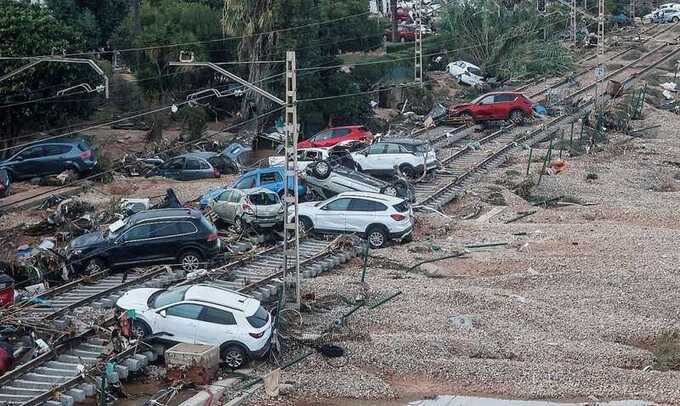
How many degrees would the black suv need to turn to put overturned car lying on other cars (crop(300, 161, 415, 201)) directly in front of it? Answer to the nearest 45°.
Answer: approximately 135° to its right

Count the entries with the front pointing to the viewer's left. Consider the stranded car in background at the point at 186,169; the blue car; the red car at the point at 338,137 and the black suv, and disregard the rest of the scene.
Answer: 4

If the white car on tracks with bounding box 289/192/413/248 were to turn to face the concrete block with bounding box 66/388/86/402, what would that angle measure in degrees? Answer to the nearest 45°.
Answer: approximately 90° to its left

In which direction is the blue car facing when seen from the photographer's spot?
facing to the left of the viewer

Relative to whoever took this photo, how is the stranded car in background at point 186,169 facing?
facing to the left of the viewer

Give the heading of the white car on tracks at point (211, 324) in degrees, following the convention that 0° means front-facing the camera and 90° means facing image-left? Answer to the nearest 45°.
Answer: approximately 135°

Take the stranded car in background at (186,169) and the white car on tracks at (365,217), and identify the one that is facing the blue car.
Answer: the white car on tracks

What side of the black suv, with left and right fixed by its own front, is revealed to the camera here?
left

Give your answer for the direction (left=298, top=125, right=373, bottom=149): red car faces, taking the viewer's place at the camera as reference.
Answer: facing to the left of the viewer

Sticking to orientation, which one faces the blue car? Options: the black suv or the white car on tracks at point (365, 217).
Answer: the white car on tracks

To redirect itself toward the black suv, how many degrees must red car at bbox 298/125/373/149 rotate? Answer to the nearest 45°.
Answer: approximately 90° to its left

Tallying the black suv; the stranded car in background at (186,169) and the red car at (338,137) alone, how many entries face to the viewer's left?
3

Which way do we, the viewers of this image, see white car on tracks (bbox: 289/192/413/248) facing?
facing away from the viewer and to the left of the viewer
